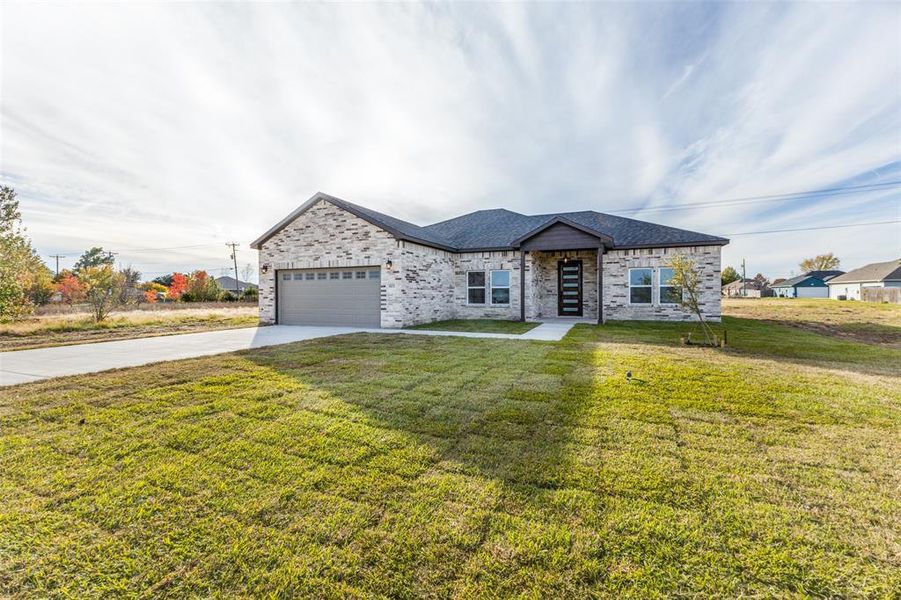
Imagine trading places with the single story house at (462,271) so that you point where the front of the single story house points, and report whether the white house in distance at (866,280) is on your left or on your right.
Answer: on your left

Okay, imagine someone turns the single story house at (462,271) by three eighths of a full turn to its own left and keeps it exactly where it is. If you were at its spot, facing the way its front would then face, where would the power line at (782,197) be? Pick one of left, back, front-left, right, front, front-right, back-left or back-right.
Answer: front

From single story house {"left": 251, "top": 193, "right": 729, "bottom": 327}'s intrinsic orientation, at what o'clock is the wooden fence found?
The wooden fence is roughly at 8 o'clock from the single story house.

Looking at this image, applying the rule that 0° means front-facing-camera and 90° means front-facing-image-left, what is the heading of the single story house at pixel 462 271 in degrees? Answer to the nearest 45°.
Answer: approximately 0°
